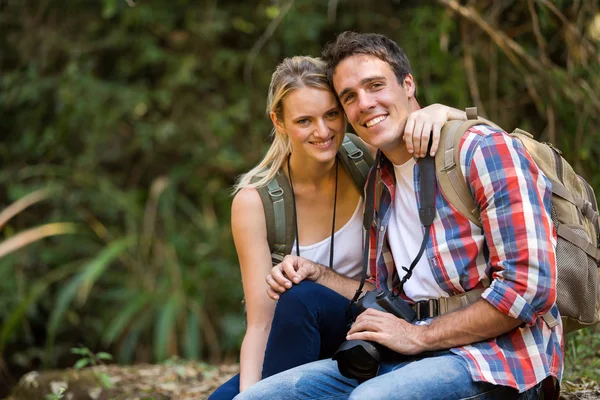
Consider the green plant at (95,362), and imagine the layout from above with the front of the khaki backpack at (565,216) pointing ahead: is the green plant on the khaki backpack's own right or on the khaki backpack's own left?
on the khaki backpack's own left

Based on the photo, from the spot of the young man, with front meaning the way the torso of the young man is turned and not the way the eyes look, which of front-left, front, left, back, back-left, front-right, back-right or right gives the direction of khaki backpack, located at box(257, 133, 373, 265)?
right

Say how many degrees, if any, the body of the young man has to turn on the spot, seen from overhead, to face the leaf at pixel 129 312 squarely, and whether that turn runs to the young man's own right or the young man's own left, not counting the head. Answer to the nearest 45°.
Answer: approximately 90° to the young man's own right

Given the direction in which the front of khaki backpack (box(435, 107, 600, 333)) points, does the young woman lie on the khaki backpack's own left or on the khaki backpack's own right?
on the khaki backpack's own left

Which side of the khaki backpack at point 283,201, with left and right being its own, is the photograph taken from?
back

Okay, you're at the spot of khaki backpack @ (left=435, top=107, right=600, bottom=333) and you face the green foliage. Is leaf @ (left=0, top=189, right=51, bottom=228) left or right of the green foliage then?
left

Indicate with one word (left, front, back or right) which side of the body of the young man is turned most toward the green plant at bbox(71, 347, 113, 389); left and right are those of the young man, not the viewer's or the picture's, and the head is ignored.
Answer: right

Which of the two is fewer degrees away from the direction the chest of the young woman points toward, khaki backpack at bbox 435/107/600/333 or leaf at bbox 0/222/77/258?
the khaki backpack
